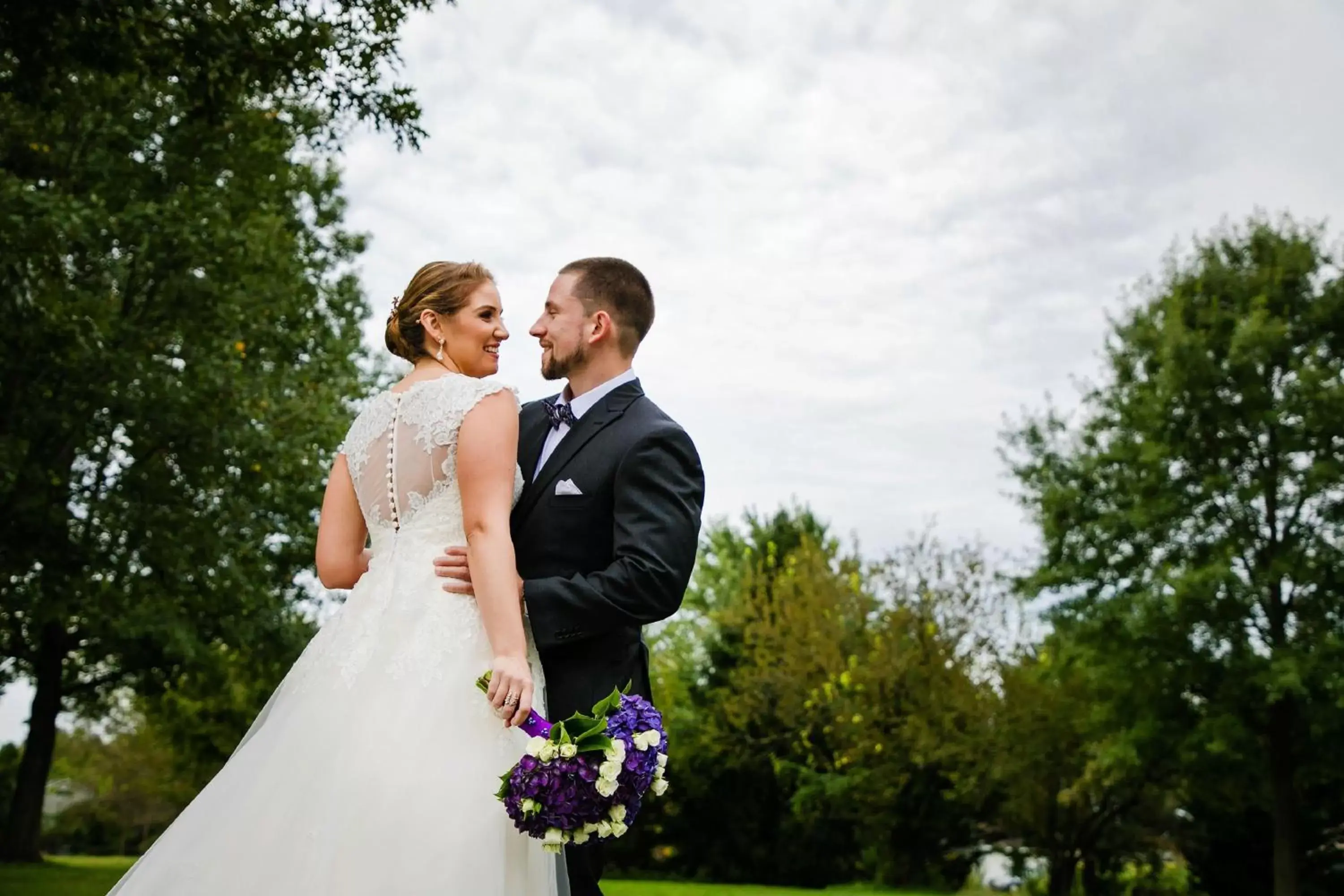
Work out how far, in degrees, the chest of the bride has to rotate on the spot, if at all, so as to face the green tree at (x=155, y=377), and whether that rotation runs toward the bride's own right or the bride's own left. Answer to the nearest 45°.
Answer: approximately 45° to the bride's own left

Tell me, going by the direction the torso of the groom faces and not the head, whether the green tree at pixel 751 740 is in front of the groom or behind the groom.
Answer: behind

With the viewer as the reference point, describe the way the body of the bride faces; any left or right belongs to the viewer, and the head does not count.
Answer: facing away from the viewer and to the right of the viewer

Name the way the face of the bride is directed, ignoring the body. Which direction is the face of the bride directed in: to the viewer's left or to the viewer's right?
to the viewer's right

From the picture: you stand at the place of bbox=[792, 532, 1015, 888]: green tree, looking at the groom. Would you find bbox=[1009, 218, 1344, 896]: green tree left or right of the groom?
left

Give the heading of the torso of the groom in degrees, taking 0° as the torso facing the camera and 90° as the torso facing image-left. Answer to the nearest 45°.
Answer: approximately 45°

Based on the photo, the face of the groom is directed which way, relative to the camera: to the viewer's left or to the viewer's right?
to the viewer's left

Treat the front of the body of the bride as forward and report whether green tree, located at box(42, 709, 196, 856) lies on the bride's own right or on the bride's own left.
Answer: on the bride's own left

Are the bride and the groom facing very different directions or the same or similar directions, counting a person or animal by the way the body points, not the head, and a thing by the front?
very different directions
